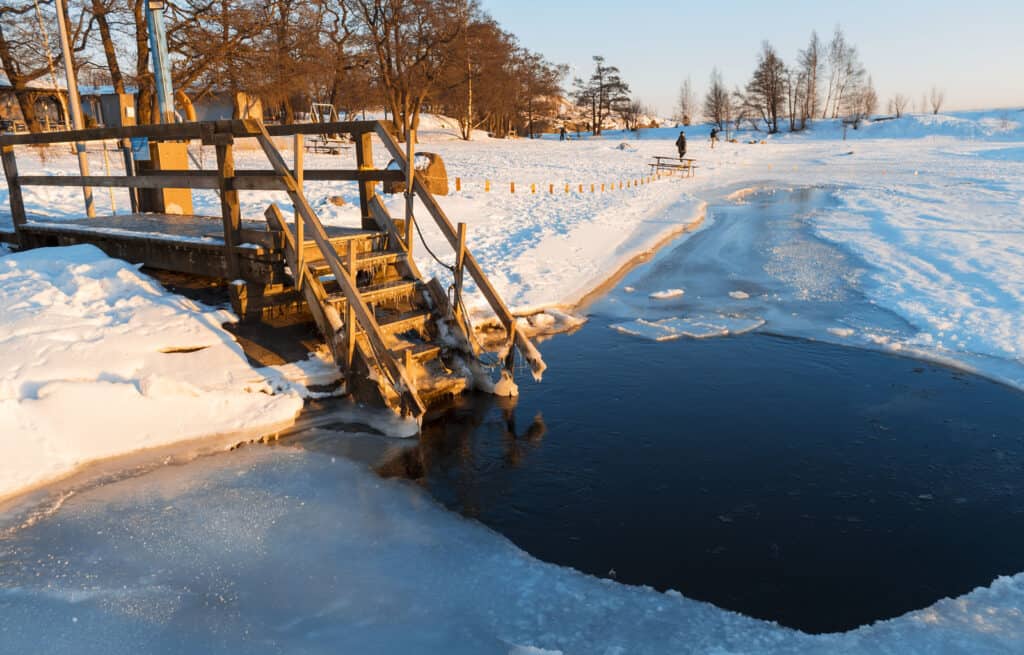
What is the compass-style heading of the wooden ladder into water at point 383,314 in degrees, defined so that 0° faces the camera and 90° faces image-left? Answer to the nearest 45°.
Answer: approximately 315°

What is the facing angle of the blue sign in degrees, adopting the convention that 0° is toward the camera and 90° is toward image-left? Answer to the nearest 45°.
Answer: approximately 0°

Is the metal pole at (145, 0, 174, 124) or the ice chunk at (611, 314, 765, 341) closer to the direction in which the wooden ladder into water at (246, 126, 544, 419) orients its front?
the ice chunk

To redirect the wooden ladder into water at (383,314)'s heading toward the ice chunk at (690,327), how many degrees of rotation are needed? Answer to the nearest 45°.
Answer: approximately 90° to its left

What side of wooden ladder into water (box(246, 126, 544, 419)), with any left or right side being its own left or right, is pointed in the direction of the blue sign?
back

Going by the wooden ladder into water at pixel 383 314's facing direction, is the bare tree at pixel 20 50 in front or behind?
behind
